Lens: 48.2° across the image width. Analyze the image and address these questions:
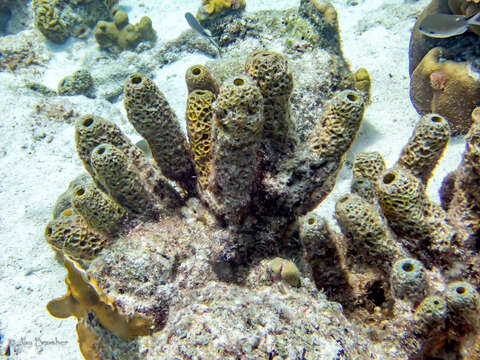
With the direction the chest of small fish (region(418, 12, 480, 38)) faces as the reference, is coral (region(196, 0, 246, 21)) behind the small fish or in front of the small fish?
in front

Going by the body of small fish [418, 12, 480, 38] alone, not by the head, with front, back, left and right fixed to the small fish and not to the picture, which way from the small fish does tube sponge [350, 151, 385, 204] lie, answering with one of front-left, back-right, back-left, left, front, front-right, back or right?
left

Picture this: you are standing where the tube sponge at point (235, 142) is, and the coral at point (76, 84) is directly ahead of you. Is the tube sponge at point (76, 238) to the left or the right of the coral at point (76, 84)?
left

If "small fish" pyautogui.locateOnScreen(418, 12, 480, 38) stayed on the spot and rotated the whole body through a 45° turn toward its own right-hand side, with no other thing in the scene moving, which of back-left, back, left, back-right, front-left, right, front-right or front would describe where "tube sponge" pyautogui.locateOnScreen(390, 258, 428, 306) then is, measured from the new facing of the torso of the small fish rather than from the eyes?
back-left

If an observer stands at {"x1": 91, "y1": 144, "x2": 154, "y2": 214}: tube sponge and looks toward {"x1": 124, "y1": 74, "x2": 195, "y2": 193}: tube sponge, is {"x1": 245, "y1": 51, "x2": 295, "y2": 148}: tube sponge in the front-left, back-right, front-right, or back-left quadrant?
front-right

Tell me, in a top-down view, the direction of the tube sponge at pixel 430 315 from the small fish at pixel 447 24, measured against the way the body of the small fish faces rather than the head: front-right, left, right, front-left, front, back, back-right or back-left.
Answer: left

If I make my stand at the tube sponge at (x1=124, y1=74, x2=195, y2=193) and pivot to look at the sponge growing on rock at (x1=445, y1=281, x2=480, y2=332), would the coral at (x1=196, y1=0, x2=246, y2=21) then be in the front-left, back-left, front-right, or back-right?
back-left

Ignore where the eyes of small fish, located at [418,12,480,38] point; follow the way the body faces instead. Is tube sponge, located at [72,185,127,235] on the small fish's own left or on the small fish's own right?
on the small fish's own left

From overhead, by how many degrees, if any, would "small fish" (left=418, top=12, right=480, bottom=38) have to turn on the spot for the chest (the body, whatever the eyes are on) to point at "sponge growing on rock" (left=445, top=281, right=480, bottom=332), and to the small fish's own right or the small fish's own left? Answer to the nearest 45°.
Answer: approximately 90° to the small fish's own left

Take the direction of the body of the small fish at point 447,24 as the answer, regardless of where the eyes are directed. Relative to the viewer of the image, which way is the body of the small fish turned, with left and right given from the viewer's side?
facing to the left of the viewer

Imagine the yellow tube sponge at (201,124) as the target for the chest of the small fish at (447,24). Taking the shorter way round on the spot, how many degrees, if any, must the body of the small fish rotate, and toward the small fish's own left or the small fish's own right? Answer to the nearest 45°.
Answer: approximately 90° to the small fish's own left
